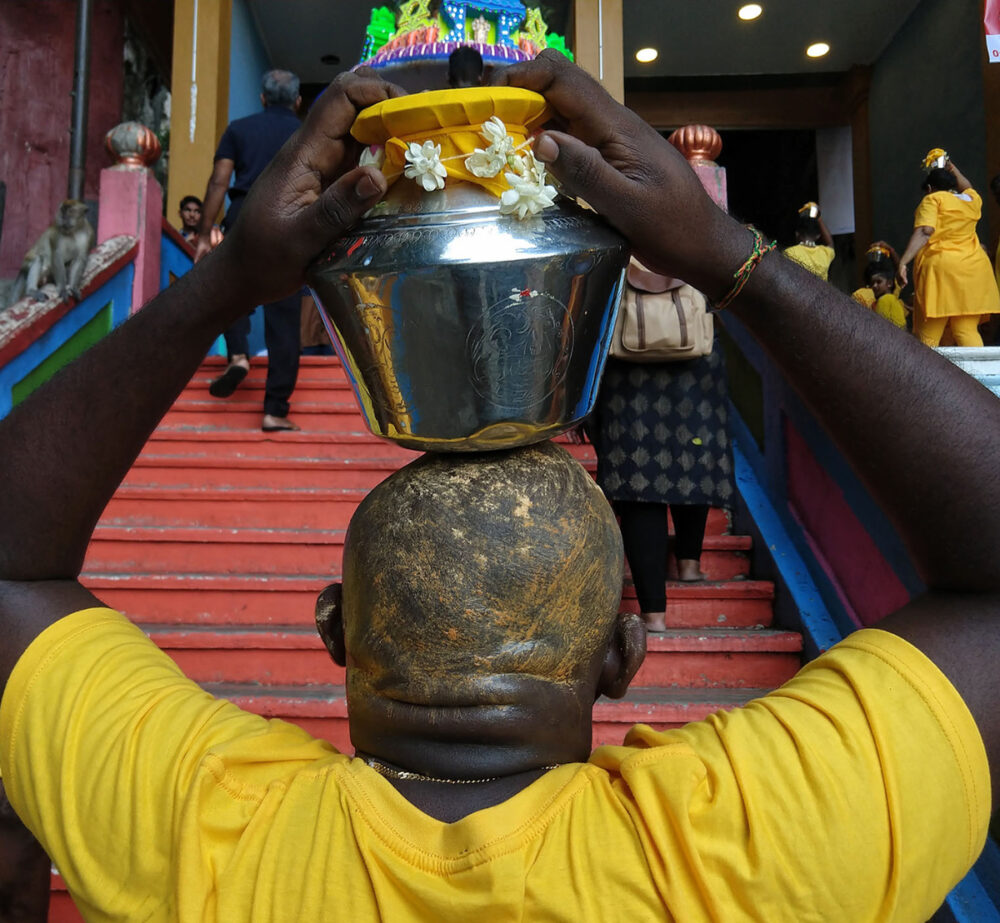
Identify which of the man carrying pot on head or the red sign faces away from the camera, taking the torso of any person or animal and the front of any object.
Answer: the man carrying pot on head

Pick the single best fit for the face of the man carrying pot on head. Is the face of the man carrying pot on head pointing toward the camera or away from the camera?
away from the camera

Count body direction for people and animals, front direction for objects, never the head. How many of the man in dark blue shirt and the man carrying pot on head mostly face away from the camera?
2

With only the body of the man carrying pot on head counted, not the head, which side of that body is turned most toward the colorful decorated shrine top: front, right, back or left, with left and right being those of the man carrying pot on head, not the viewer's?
front

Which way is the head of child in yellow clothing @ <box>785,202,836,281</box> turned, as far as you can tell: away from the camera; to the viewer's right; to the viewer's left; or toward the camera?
away from the camera

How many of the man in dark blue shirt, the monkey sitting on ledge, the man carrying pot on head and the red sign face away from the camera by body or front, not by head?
2

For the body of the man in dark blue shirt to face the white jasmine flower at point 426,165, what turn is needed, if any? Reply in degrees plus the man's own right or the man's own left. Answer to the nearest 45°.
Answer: approximately 180°

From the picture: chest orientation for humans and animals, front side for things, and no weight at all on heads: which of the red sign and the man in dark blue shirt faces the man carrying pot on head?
the red sign

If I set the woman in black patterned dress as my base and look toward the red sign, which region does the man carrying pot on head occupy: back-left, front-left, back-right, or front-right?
back-right

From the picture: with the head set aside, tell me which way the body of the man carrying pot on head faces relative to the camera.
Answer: away from the camera

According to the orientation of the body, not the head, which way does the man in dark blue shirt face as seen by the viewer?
away from the camera

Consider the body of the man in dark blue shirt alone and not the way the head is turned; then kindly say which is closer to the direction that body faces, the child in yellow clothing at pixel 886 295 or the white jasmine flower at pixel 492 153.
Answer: the child in yellow clothing

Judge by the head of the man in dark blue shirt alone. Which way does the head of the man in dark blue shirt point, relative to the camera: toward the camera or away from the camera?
away from the camera

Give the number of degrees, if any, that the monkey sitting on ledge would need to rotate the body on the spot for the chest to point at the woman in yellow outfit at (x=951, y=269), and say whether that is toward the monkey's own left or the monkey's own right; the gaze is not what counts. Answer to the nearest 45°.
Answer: approximately 45° to the monkey's own left
